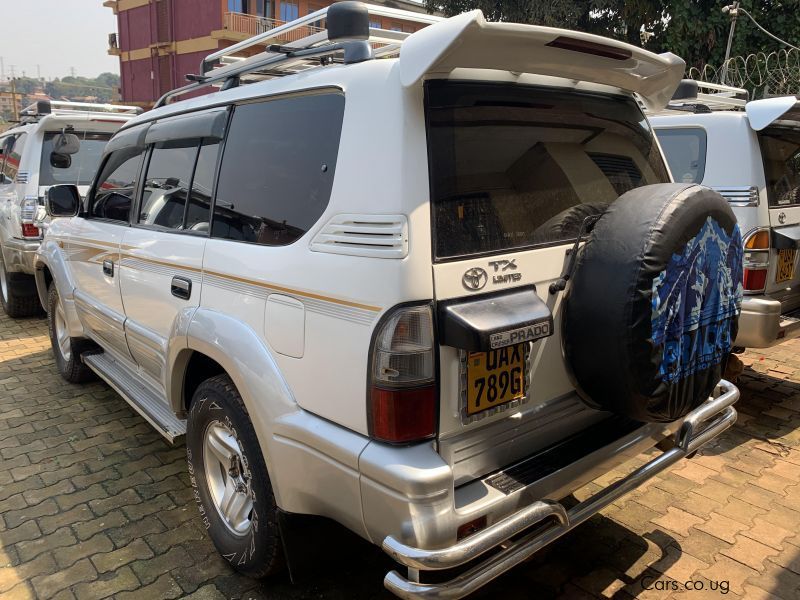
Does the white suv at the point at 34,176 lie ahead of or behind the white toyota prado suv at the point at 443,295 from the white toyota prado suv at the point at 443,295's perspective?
ahead

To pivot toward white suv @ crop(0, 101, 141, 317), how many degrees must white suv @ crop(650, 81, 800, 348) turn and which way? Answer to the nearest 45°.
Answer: approximately 45° to its left

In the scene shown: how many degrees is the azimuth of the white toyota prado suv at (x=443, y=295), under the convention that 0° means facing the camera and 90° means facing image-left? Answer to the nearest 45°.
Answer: approximately 135°

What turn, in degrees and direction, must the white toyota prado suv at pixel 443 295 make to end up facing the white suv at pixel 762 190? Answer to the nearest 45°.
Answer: approximately 90° to its right

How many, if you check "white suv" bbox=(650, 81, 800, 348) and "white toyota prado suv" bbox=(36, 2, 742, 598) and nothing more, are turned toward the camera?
0

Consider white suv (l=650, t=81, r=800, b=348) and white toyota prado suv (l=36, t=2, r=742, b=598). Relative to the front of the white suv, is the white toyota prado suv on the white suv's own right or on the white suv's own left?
on the white suv's own left

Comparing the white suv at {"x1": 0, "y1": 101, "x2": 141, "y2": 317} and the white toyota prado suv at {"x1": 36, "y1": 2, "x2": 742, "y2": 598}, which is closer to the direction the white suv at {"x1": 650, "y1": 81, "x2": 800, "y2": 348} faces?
the white suv

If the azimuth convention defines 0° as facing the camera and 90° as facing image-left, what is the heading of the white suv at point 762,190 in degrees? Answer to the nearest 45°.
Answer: approximately 135°
